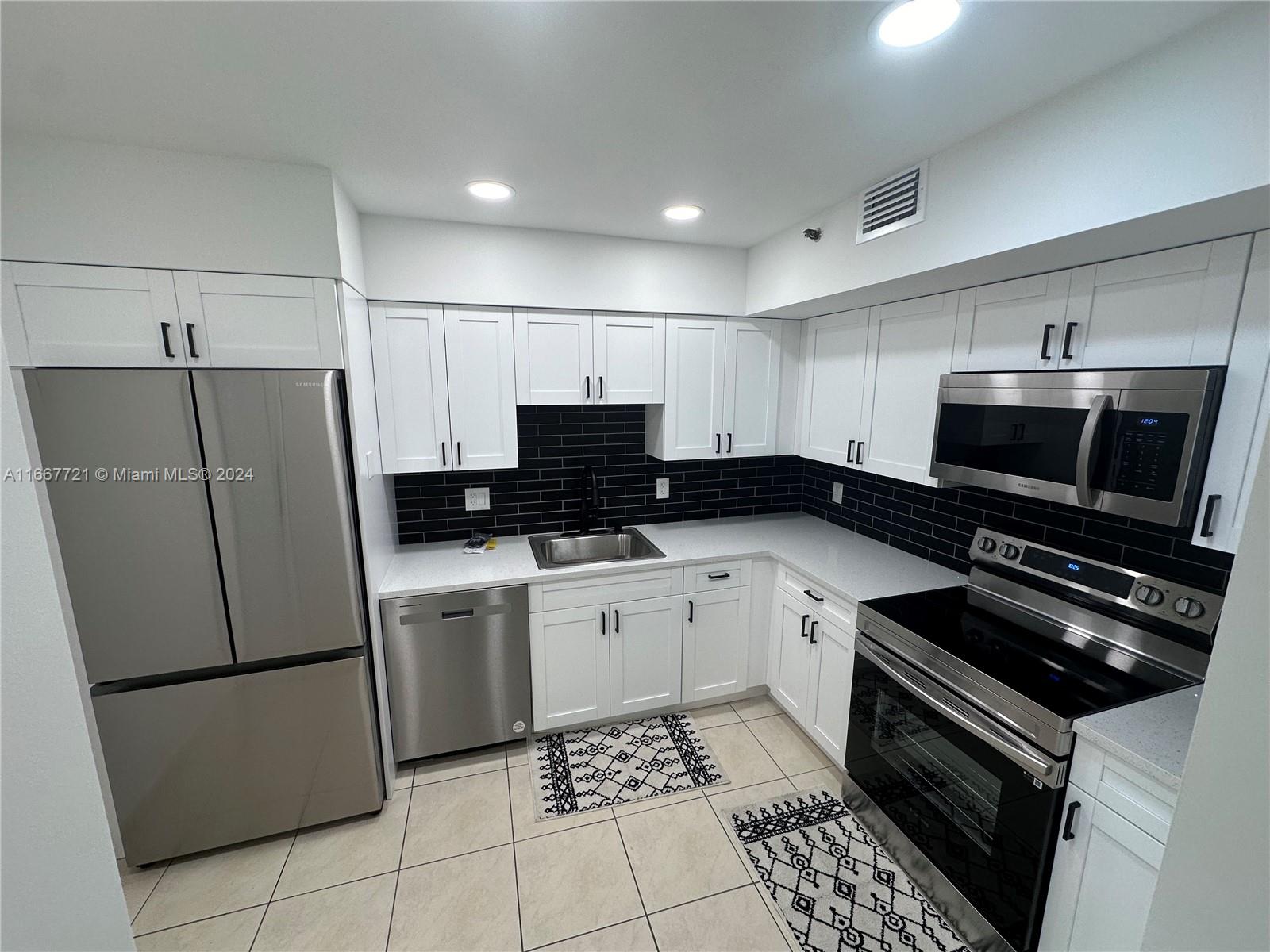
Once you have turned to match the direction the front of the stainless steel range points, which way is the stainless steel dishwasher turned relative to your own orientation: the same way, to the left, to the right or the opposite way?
to the left

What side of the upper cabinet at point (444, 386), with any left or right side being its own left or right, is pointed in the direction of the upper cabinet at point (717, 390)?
left

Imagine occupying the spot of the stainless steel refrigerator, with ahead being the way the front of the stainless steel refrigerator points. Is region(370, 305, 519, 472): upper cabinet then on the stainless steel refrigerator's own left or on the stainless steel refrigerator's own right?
on the stainless steel refrigerator's own left

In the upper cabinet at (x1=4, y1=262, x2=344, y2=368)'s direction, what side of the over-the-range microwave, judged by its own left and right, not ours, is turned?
front

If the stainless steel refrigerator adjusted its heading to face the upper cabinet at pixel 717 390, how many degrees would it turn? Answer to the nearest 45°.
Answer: approximately 90° to its left

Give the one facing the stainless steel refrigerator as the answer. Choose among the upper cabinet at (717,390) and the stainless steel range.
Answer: the stainless steel range

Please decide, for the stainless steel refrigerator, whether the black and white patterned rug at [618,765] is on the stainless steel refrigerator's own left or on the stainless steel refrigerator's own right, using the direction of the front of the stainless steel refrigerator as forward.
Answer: on the stainless steel refrigerator's own left

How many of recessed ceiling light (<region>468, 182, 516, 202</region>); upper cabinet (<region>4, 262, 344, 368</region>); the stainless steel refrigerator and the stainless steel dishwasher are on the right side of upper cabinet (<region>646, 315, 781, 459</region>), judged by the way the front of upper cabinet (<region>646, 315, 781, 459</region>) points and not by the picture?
4

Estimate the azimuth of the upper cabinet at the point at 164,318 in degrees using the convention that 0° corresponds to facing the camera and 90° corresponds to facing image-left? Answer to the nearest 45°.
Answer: approximately 0°

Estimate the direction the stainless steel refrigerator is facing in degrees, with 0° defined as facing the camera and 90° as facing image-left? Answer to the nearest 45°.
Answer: approximately 0°
